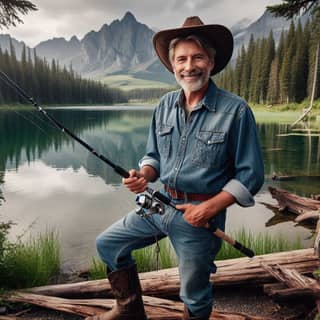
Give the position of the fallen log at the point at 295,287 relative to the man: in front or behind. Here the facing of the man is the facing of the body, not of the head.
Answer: behind

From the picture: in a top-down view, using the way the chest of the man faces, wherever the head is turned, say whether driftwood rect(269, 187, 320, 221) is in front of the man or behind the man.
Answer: behind

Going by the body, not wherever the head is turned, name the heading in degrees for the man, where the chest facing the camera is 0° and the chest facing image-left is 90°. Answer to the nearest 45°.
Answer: approximately 45°
